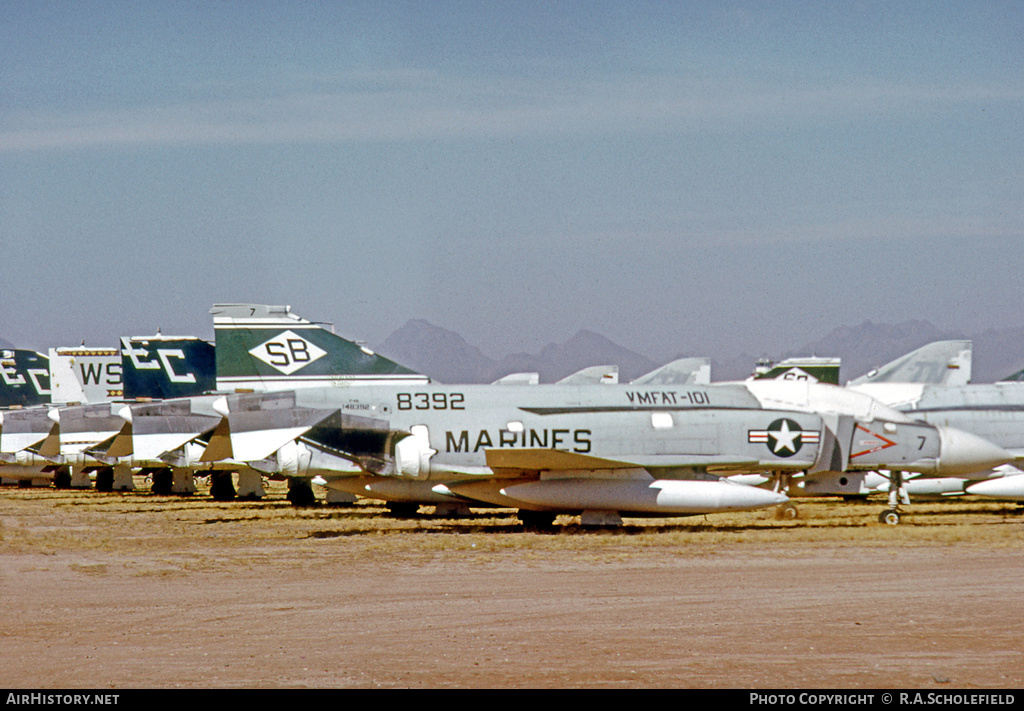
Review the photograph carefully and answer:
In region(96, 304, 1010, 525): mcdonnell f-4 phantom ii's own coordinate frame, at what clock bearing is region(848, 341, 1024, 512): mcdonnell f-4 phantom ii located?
region(848, 341, 1024, 512): mcdonnell f-4 phantom ii is roughly at 11 o'clock from region(96, 304, 1010, 525): mcdonnell f-4 phantom ii.

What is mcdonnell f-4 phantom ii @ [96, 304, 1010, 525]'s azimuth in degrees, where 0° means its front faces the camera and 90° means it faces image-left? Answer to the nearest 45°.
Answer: approximately 270°
